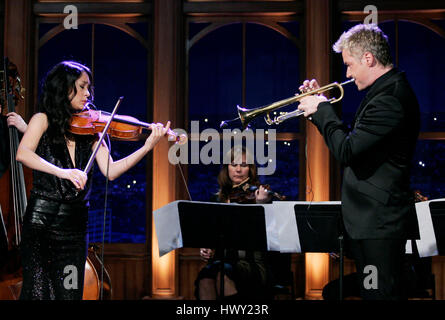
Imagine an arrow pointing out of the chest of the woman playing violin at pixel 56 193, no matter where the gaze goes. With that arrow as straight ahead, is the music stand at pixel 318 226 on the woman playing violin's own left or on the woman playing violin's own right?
on the woman playing violin's own left

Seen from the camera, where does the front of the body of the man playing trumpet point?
to the viewer's left

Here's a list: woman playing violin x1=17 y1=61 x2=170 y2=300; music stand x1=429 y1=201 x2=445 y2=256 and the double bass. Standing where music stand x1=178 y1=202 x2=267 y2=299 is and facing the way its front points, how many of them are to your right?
1

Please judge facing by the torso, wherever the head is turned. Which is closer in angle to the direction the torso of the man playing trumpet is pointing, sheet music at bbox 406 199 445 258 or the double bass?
the double bass

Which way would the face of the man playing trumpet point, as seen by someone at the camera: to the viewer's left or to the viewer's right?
to the viewer's left

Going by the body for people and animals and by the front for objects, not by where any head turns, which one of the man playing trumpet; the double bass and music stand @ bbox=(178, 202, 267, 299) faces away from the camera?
the music stand

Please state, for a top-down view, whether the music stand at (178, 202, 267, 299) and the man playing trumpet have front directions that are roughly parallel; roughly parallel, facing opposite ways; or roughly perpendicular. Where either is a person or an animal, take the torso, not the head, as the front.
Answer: roughly perpendicular

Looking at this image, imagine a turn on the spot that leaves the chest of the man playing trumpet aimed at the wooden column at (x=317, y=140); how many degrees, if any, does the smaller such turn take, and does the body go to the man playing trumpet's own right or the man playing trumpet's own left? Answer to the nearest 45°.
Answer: approximately 90° to the man playing trumpet's own right

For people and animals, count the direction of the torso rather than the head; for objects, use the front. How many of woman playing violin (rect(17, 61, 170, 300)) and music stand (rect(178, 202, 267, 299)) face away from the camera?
1

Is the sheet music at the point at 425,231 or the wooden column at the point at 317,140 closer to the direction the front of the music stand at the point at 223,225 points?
the wooden column

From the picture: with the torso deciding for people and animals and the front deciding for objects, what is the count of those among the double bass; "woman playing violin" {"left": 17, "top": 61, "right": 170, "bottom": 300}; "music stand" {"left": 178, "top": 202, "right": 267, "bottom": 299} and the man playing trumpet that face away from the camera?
1

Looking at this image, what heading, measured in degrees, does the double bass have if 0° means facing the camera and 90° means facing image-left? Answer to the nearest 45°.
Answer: approximately 315°

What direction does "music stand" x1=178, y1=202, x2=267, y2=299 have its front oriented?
away from the camera
